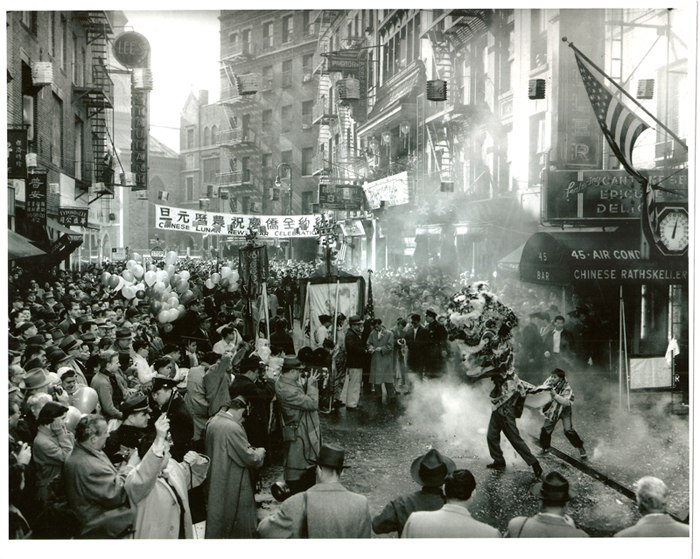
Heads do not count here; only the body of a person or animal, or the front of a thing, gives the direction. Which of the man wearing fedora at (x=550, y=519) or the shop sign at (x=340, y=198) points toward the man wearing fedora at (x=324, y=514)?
the shop sign

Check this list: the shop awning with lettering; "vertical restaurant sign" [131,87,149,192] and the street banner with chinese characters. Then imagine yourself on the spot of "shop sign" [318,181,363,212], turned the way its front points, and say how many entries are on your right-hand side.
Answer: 2

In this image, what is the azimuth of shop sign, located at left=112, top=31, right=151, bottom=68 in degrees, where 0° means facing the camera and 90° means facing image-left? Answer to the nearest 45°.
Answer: approximately 0°

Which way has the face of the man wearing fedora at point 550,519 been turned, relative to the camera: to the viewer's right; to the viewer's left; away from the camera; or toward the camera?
away from the camera

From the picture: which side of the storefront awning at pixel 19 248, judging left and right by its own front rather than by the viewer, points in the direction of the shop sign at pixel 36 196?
left

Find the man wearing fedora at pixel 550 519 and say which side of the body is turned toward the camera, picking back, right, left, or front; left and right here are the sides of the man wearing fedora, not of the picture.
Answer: back

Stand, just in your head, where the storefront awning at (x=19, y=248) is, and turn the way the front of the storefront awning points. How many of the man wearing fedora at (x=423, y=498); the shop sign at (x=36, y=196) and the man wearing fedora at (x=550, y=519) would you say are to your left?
1

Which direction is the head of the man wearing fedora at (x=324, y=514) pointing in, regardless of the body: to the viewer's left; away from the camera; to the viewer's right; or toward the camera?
away from the camera

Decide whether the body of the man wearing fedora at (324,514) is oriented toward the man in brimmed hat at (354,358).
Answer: yes
